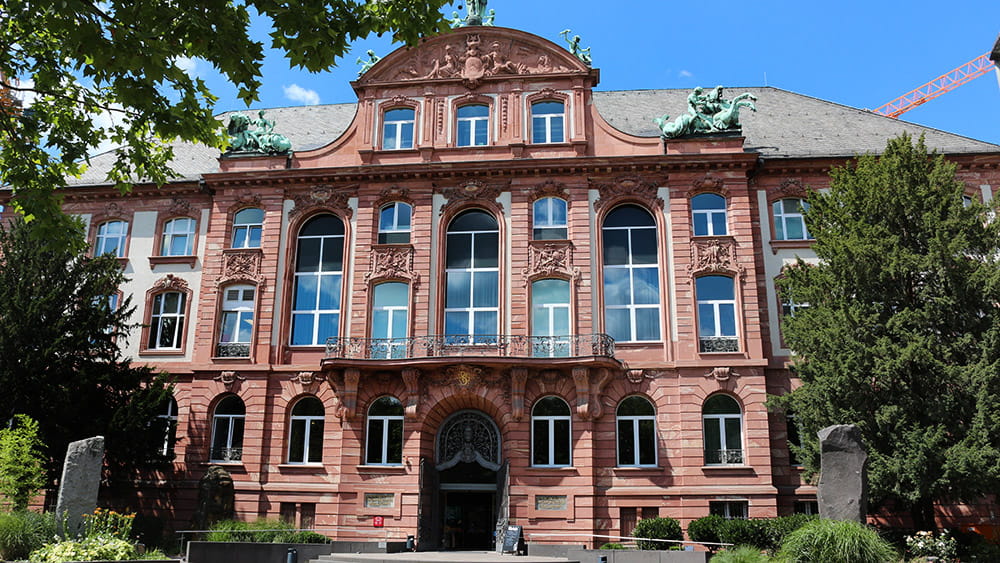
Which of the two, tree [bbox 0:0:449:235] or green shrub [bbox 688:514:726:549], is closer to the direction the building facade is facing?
the tree

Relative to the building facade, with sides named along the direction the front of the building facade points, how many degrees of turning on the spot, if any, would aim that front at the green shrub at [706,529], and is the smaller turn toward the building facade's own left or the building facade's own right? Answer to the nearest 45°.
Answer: approximately 45° to the building facade's own left

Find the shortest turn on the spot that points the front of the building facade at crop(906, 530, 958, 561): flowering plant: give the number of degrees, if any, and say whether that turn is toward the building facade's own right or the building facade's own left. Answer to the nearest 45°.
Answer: approximately 45° to the building facade's own left

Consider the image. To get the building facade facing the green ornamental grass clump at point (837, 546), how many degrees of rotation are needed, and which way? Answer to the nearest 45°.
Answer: approximately 45° to its left

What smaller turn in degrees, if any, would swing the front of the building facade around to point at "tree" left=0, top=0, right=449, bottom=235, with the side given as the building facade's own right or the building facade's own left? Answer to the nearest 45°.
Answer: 0° — it already faces it

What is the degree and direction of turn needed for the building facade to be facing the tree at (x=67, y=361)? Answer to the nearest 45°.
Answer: approximately 90° to its right

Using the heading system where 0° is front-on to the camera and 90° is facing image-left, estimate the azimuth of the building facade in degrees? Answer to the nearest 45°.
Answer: approximately 0°

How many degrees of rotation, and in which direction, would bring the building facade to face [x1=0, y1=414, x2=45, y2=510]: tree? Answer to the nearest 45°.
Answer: approximately 45° to its right

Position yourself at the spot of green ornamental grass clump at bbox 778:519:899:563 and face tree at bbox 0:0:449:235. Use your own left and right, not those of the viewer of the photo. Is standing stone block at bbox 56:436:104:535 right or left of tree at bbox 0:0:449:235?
right

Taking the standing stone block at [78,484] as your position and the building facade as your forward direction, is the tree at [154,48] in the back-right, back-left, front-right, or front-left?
back-right

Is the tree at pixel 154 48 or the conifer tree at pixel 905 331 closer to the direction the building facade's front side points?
the tree
